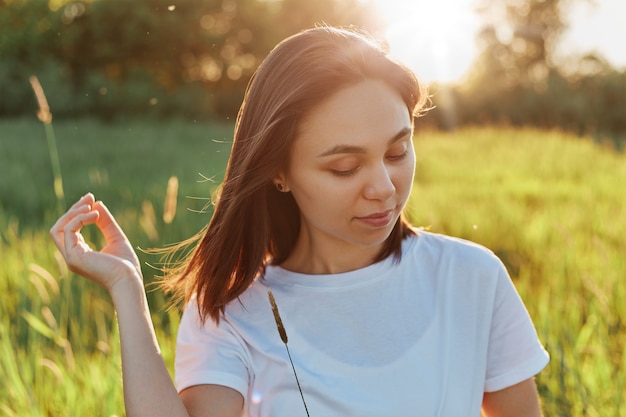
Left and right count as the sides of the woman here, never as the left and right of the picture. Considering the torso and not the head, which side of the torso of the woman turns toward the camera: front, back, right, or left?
front

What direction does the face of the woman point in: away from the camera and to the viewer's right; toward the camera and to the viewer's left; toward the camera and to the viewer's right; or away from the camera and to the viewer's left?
toward the camera and to the viewer's right
